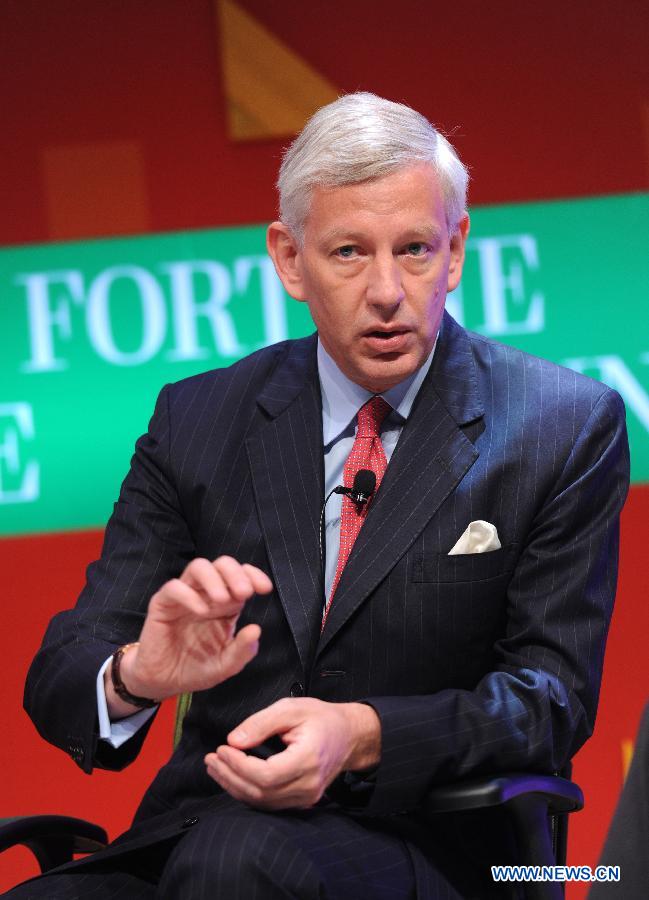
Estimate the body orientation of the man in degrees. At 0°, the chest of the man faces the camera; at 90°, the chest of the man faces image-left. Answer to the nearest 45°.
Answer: approximately 0°
